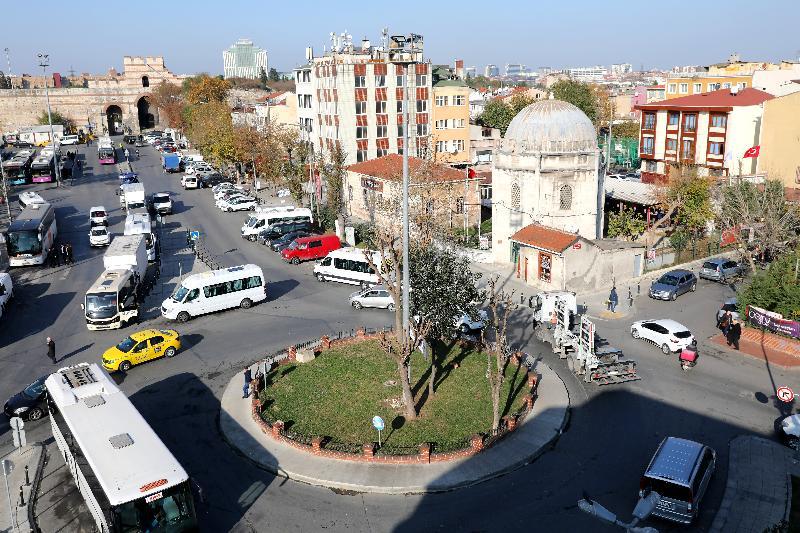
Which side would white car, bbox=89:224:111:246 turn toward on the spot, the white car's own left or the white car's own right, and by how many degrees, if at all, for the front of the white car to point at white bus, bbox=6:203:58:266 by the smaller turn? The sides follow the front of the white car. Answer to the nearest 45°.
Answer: approximately 45° to the white car's own right

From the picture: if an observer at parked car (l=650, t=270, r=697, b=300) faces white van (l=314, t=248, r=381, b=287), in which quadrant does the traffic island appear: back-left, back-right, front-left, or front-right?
front-left

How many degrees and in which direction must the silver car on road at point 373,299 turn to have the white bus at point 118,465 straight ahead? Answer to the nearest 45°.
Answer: approximately 90° to its left

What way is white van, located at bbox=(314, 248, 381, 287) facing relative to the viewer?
to the viewer's left

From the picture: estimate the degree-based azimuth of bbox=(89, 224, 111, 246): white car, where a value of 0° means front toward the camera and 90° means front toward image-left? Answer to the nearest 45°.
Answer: approximately 0°

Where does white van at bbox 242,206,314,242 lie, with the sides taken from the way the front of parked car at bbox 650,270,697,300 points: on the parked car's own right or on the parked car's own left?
on the parked car's own right

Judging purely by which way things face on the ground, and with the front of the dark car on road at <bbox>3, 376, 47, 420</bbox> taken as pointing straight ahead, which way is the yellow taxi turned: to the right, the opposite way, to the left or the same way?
the same way

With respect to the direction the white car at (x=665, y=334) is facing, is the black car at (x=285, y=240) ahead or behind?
ahead

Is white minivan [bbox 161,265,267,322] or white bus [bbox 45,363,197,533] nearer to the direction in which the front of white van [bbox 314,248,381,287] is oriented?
the white minivan

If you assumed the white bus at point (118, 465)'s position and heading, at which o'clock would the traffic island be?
The traffic island is roughly at 10 o'clock from the white bus.

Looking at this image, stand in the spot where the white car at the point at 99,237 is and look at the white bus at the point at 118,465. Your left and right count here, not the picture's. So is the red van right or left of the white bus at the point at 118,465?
left

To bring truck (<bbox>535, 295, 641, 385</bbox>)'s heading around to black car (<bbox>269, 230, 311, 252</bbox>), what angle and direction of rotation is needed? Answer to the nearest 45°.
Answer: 0° — it already faces it

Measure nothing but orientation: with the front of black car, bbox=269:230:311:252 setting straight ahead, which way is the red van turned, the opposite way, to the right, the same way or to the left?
the same way

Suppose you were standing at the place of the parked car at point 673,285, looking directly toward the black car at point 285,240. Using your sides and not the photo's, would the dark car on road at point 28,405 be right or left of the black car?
left

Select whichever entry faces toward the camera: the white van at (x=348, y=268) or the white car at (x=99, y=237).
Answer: the white car

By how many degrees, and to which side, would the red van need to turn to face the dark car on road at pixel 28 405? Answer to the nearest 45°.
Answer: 0° — it already faces it
